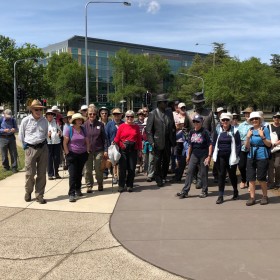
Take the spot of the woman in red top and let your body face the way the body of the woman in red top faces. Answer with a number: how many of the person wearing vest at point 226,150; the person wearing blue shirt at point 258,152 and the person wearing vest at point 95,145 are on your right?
1

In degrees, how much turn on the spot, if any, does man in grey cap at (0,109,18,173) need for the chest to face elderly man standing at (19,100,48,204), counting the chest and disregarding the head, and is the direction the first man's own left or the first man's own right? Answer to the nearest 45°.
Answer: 0° — they already face them

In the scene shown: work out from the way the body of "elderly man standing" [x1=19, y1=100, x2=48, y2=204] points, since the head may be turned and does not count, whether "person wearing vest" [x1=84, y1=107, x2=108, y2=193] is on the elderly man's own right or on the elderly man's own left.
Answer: on the elderly man's own left

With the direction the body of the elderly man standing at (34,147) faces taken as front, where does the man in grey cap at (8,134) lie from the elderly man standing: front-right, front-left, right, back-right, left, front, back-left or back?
back

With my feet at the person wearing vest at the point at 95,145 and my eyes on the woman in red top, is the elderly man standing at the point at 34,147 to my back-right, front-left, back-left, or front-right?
back-right

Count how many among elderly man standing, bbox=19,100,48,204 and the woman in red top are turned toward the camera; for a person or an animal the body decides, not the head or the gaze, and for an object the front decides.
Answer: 2

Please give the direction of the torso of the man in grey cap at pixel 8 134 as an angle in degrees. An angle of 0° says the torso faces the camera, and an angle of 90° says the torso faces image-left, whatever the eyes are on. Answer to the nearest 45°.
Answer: approximately 0°

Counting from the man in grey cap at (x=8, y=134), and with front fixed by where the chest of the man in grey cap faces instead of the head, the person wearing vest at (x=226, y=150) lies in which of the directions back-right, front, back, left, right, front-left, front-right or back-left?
front-left

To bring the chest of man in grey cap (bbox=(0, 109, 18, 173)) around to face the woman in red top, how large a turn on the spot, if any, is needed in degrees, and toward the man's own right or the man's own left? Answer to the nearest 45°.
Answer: approximately 45° to the man's own left
